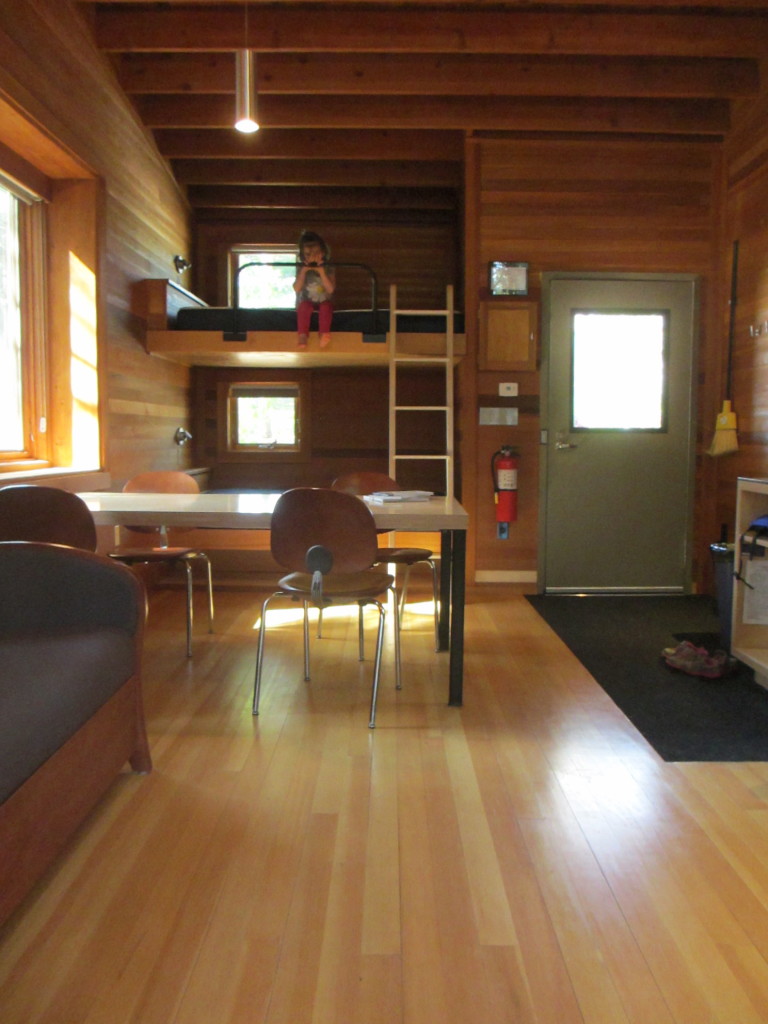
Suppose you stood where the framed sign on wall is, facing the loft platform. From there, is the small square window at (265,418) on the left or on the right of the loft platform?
right

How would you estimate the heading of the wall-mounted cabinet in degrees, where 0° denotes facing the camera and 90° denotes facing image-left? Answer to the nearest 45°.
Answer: approximately 0°

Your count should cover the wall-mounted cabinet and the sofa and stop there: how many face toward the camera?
1

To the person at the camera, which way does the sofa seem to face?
facing to the right of the viewer

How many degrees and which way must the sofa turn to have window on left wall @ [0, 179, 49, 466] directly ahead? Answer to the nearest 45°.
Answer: approximately 90° to its left

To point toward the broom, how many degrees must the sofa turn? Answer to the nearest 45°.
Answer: approximately 45° to its left

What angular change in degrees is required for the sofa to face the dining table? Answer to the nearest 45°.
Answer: approximately 45° to its left

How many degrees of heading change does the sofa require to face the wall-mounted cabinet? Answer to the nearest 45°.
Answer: approximately 45° to its left

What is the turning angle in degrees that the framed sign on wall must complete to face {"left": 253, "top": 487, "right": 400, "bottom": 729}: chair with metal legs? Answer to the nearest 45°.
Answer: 0° — it already faces it

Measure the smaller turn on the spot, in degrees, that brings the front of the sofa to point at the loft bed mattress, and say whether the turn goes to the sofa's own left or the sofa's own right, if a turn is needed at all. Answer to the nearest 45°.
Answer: approximately 90° to the sofa's own left

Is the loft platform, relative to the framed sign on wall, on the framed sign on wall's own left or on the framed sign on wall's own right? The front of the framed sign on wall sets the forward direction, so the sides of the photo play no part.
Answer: on the framed sign on wall's own right

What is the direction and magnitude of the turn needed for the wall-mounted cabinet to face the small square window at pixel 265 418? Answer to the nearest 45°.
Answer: approximately 135° to its right
